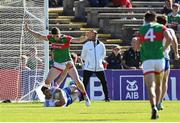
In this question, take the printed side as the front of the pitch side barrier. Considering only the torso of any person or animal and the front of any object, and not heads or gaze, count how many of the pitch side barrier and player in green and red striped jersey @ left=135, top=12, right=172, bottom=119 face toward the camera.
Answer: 1

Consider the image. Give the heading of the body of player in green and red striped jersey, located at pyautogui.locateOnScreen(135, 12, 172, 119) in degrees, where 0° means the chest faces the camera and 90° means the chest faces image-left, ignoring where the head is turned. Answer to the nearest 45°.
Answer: approximately 180°

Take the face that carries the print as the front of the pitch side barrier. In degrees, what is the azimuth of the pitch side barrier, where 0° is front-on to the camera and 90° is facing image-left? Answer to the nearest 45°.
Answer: approximately 0°

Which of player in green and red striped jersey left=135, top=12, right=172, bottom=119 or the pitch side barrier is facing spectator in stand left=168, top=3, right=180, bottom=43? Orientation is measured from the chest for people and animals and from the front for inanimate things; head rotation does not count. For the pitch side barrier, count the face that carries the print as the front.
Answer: the player in green and red striped jersey

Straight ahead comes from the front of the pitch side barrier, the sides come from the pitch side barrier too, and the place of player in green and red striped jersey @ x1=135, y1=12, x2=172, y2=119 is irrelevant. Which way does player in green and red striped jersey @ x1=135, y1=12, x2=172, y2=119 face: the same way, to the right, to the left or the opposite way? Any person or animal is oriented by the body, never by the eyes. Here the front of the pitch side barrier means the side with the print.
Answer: the opposite way

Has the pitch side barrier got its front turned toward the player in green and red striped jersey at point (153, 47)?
yes
